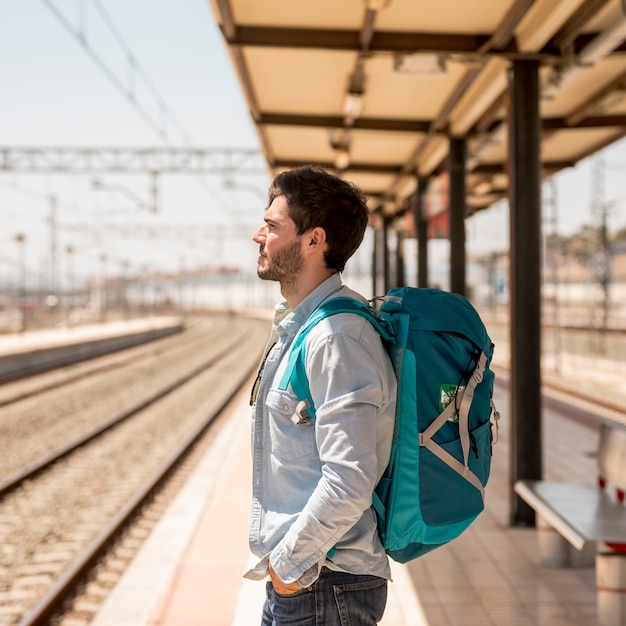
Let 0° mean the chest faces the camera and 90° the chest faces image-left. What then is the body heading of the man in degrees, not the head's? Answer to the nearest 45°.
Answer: approximately 90°

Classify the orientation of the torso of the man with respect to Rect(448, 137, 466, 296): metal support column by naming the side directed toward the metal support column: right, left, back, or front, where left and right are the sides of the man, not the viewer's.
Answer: right

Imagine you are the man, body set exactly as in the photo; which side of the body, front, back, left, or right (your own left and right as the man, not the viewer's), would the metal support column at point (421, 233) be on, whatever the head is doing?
right

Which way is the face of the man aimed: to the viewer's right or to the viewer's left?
to the viewer's left

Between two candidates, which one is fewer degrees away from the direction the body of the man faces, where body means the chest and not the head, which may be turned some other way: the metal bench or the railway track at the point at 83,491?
the railway track

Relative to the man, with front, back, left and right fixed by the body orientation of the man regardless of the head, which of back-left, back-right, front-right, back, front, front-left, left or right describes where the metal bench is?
back-right
